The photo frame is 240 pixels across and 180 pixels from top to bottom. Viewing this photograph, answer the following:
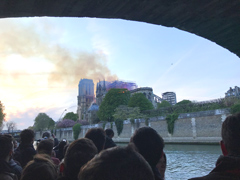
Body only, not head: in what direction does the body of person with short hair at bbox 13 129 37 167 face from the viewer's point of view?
away from the camera

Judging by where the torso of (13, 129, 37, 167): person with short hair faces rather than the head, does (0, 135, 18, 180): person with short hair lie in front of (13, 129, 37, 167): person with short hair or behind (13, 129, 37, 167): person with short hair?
behind

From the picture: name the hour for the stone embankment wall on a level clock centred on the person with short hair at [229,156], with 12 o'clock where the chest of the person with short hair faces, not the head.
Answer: The stone embankment wall is roughly at 12 o'clock from the person with short hair.

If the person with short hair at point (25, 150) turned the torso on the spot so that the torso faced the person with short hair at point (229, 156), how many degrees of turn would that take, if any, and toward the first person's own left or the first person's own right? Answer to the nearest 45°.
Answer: approximately 135° to the first person's own right

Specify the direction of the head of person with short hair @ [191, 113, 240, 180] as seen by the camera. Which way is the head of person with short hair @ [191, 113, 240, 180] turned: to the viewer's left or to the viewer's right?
to the viewer's left

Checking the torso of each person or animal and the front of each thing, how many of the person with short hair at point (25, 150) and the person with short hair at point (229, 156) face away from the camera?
2

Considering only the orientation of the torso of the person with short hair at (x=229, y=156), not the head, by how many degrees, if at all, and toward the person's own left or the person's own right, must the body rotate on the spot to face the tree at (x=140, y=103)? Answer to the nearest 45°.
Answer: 0° — they already face it

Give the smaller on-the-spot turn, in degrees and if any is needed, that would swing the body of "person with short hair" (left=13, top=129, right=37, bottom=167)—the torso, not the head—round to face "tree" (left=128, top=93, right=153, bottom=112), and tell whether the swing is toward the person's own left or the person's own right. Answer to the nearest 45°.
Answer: approximately 45° to the person's own right

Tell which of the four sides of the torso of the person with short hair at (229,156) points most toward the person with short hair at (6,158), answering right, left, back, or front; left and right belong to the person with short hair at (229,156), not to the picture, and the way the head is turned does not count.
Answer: left

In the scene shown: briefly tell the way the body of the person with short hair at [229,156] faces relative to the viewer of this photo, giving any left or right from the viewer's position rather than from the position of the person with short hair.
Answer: facing away from the viewer

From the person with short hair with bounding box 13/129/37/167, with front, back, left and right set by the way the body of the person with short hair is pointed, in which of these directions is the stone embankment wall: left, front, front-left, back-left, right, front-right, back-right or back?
front-right
